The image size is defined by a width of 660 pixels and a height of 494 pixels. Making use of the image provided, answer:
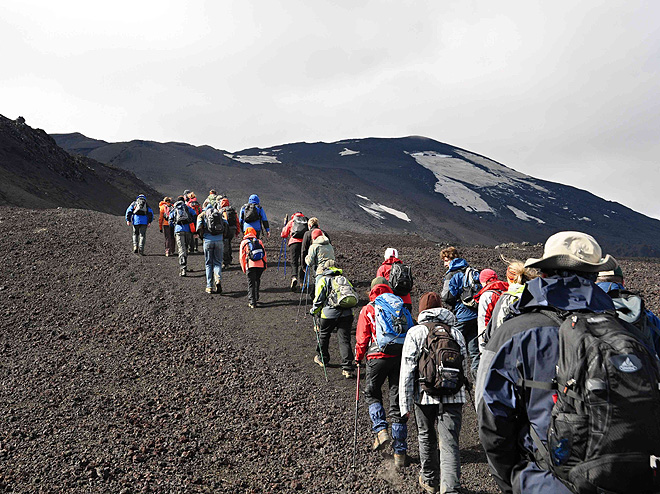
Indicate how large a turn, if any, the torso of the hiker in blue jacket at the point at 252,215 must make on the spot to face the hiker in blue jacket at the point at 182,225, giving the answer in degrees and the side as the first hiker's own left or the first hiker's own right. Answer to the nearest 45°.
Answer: approximately 90° to the first hiker's own left

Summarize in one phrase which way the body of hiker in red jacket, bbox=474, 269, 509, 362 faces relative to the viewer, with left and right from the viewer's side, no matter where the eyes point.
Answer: facing away from the viewer and to the left of the viewer

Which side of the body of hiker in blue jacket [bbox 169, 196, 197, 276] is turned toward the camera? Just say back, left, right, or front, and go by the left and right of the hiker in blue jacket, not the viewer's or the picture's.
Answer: back

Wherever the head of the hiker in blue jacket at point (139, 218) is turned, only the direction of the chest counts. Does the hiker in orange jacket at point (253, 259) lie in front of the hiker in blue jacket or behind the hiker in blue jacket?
behind

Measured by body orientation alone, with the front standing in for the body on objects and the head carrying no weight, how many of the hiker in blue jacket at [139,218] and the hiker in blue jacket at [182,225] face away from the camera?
2

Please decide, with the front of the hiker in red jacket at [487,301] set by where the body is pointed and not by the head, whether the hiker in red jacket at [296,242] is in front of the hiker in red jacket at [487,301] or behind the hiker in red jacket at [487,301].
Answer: in front

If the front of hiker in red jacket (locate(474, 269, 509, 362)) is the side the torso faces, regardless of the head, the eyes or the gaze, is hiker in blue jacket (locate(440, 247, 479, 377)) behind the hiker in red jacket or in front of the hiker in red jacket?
in front

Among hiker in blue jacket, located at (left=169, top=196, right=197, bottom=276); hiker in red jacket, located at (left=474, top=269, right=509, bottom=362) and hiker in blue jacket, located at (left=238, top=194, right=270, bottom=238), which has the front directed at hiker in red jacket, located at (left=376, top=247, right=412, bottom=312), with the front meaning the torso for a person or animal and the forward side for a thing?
hiker in red jacket, located at (left=474, top=269, right=509, bottom=362)

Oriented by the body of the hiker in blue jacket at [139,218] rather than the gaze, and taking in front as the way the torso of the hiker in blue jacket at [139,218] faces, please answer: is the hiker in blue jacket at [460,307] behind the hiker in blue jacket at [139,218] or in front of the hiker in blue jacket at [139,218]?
behind

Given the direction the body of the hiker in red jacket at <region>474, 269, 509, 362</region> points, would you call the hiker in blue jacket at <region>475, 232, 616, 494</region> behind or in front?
behind

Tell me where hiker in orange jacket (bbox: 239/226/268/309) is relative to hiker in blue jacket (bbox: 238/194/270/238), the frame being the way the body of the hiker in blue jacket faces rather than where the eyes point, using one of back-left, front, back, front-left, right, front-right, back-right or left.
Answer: back

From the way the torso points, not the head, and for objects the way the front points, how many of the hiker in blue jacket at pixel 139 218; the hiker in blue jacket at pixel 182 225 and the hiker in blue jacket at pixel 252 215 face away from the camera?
3

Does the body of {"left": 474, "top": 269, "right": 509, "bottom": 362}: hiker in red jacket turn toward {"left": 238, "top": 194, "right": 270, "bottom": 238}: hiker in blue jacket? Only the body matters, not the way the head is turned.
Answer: yes

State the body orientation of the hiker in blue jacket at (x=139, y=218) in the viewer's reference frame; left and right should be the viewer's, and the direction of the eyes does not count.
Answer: facing away from the viewer

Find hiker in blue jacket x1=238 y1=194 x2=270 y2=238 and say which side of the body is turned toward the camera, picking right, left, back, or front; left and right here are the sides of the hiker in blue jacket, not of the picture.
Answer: back
